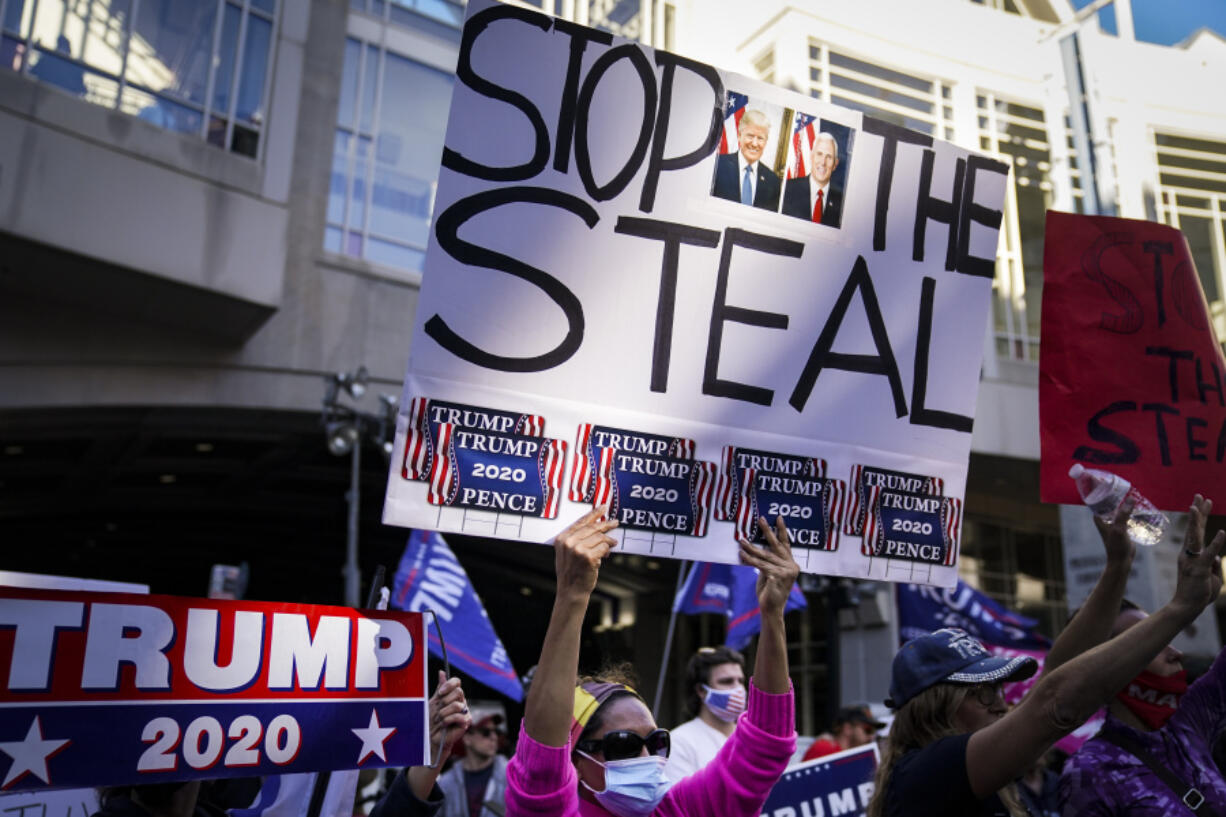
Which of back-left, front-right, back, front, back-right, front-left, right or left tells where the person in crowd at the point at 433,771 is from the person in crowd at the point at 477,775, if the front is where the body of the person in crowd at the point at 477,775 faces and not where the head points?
front-right

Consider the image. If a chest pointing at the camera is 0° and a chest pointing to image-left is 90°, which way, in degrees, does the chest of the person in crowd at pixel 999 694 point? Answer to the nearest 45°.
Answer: approximately 270°

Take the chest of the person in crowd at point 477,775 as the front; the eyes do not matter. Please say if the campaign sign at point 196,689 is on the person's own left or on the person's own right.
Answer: on the person's own right

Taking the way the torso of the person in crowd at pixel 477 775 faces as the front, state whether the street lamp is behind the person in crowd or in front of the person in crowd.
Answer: behind

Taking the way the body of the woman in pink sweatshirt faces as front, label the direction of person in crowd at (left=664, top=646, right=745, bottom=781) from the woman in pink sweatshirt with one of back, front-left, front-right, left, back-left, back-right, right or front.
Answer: back-left

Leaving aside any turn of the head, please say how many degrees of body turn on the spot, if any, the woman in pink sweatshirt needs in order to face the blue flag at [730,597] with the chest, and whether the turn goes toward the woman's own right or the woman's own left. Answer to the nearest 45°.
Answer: approximately 135° to the woman's own left

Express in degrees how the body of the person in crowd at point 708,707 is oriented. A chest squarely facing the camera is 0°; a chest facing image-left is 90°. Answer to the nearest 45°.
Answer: approximately 315°

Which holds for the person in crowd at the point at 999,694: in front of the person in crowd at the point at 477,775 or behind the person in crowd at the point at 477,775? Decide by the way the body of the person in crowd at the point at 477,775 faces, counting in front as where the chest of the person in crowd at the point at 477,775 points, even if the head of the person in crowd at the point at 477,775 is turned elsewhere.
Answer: in front
